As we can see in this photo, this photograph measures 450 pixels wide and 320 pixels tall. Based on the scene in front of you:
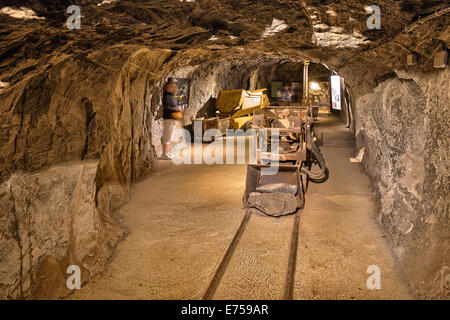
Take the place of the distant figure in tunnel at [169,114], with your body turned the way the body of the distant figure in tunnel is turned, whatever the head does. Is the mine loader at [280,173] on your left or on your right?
on your right

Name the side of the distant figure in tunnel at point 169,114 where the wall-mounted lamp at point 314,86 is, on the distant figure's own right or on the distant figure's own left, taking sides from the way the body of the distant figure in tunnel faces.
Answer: on the distant figure's own left

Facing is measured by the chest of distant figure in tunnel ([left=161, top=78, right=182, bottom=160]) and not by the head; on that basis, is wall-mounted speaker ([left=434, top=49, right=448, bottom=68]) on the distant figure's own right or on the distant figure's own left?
on the distant figure's own right

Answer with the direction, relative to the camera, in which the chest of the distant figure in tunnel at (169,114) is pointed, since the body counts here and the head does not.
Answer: to the viewer's right
